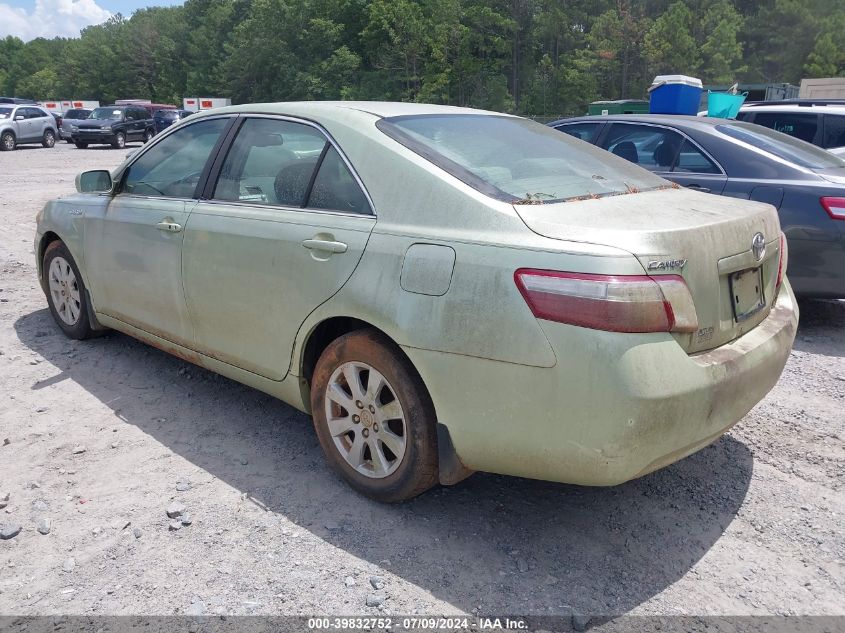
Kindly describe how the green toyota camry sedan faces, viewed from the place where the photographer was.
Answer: facing away from the viewer and to the left of the viewer

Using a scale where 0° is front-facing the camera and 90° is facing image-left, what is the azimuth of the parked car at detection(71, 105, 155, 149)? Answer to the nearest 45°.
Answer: approximately 45°

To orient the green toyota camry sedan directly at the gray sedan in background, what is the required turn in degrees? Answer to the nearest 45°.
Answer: approximately 90° to its right

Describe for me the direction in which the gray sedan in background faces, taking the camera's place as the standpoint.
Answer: facing away from the viewer and to the left of the viewer

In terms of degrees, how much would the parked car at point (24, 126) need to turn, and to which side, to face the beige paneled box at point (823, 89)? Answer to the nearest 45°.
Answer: approximately 90° to its left

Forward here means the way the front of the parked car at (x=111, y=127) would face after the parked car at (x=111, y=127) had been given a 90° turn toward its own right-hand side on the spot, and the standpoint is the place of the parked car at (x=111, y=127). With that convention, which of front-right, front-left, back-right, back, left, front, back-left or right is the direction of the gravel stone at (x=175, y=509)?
back-left

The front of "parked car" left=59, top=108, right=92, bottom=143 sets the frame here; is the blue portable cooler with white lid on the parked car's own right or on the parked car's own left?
on the parked car's own left

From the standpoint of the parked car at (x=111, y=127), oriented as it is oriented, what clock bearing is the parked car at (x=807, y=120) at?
the parked car at (x=807, y=120) is roughly at 10 o'clock from the parked car at (x=111, y=127).

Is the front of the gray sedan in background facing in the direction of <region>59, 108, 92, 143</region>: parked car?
yes

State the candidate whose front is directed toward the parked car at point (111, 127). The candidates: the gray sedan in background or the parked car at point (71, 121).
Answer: the gray sedan in background

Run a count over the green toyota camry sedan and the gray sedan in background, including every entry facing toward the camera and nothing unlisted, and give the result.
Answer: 0
